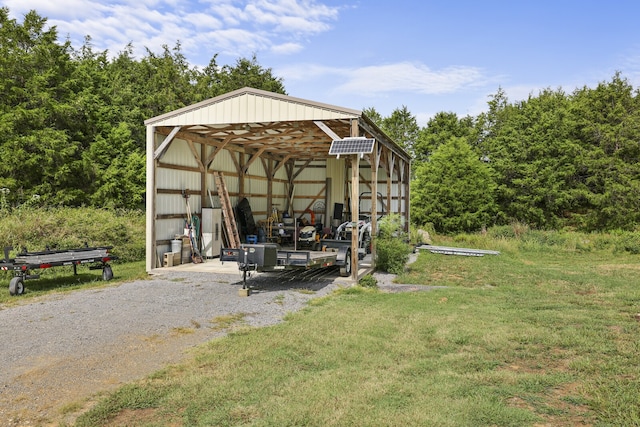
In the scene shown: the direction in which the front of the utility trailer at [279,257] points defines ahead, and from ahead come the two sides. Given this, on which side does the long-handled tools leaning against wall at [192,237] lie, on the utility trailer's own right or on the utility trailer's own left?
on the utility trailer's own right

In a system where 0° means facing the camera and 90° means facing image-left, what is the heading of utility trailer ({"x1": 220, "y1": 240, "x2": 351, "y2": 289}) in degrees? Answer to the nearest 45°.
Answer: approximately 45°

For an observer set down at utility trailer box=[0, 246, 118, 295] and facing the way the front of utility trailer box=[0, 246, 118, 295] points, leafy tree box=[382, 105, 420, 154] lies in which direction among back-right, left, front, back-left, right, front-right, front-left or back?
right

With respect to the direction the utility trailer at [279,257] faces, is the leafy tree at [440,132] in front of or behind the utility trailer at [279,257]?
behind

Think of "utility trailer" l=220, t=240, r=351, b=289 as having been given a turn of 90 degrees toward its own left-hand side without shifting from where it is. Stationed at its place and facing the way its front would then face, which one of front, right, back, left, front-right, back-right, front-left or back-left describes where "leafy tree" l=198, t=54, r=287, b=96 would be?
back-left

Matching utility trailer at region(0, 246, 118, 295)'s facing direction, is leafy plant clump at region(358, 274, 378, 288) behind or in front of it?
behind

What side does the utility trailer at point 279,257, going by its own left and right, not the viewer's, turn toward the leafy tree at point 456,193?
back

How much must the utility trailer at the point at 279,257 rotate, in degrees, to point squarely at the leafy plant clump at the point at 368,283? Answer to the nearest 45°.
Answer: approximately 135° to its left

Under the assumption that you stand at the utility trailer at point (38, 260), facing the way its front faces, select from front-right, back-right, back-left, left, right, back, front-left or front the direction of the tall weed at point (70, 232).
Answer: front-right

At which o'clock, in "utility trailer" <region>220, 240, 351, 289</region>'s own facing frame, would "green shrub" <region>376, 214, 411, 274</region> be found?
The green shrub is roughly at 6 o'clock from the utility trailer.

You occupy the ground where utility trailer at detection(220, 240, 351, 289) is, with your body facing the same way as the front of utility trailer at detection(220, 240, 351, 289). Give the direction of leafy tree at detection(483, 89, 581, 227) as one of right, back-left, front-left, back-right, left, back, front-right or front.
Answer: back

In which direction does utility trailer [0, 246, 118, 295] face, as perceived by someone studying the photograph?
facing away from the viewer and to the left of the viewer
